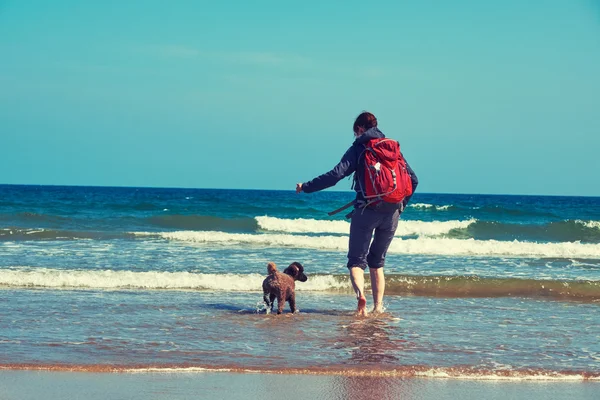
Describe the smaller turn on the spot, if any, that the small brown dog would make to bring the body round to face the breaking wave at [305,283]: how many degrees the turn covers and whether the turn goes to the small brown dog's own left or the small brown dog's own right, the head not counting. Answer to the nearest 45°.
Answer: approximately 45° to the small brown dog's own left

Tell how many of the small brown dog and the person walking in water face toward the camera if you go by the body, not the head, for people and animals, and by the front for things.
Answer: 0

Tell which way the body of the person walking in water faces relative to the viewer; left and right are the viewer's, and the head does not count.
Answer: facing away from the viewer and to the left of the viewer

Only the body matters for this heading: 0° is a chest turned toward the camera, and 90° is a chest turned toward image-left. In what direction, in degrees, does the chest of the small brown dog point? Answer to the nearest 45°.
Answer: approximately 225°

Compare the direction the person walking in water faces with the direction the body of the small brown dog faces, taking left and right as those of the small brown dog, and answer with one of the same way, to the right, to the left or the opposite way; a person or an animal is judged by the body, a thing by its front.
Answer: to the left

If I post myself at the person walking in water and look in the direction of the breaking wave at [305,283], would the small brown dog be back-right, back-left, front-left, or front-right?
front-left

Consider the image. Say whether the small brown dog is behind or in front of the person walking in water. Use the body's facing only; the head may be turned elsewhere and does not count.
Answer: in front
